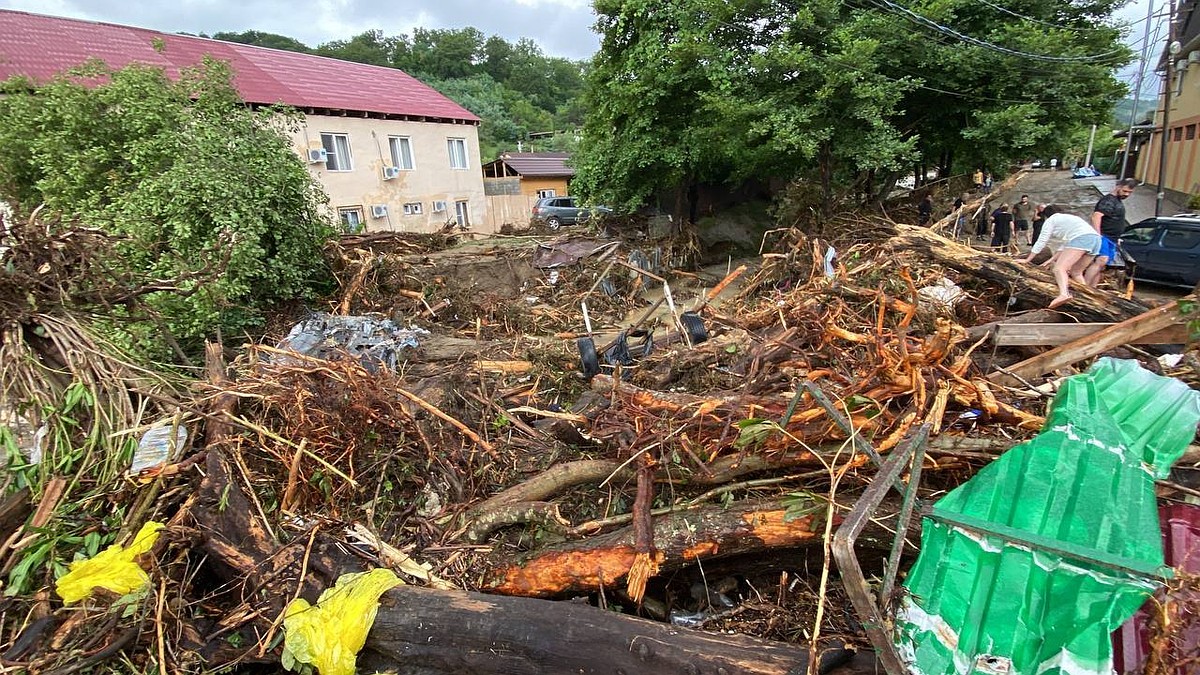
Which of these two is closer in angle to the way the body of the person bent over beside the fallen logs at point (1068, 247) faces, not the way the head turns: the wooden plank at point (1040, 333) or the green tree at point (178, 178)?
the green tree

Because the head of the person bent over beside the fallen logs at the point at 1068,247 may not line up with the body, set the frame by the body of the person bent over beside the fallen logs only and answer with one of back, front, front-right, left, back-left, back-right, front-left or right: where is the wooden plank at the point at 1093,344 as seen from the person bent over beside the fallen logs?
left

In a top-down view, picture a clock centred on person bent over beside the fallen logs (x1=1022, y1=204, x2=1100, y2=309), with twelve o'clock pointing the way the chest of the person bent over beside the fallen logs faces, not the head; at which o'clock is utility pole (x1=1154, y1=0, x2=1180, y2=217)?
The utility pole is roughly at 3 o'clock from the person bent over beside the fallen logs.

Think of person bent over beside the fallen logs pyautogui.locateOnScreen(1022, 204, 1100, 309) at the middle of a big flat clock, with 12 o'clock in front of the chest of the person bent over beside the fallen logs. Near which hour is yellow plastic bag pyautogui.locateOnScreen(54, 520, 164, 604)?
The yellow plastic bag is roughly at 10 o'clock from the person bent over beside the fallen logs.

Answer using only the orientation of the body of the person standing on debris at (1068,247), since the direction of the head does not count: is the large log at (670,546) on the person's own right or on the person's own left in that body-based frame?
on the person's own left

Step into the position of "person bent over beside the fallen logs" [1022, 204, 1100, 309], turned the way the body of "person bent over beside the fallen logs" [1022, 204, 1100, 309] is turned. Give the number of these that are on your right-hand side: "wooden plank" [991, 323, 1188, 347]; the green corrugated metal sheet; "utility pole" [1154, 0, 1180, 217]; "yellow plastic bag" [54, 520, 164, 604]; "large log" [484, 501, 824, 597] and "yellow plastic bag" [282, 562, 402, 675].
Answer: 1

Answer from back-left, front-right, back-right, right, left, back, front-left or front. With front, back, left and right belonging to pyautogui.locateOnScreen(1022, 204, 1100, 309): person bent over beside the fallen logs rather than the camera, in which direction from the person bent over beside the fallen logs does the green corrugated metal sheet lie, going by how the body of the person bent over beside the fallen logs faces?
left

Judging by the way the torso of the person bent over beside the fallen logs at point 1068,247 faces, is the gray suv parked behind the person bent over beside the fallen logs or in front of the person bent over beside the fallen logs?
in front

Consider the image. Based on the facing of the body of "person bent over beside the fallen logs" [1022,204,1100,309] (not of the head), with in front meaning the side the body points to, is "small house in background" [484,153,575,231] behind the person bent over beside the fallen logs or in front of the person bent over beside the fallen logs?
in front

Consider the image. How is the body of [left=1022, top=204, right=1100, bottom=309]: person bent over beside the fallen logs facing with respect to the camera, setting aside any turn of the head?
to the viewer's left
